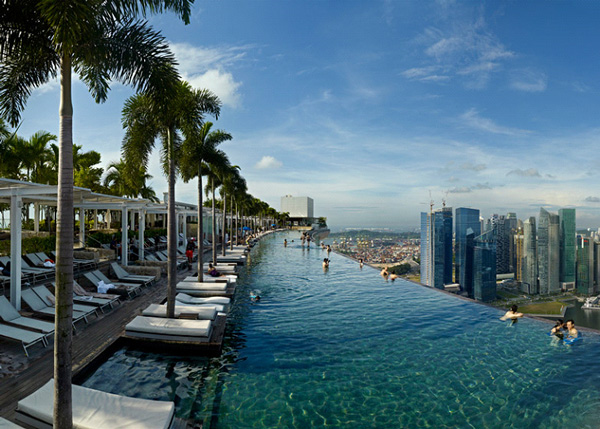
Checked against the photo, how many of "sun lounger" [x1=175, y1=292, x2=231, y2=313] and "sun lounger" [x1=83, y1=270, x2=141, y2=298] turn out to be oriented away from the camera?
0

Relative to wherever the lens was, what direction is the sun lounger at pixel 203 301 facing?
facing to the right of the viewer

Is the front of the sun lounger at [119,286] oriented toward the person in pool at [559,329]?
yes

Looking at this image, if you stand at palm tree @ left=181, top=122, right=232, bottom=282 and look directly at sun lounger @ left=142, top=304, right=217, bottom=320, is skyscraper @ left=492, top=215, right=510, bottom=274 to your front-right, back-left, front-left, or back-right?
back-left

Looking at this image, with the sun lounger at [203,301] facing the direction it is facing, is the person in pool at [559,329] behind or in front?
in front

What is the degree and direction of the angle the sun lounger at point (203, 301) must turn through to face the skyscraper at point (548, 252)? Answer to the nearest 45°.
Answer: approximately 45° to its left

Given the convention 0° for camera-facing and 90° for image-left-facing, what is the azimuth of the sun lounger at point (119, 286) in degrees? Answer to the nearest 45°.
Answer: approximately 315°

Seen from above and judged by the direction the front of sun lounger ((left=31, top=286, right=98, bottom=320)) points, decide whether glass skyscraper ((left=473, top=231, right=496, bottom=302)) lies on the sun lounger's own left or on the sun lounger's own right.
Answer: on the sun lounger's own left

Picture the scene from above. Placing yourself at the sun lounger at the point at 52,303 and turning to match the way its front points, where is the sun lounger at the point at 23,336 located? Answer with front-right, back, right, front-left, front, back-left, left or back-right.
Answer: front-right

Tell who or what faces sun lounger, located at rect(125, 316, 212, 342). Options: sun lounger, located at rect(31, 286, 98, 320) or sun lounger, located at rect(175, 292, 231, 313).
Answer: sun lounger, located at rect(31, 286, 98, 320)

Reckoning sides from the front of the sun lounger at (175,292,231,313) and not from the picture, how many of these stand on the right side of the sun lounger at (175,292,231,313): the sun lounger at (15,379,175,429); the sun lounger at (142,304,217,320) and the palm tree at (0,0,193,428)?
3

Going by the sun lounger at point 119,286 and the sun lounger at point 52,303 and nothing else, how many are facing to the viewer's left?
0

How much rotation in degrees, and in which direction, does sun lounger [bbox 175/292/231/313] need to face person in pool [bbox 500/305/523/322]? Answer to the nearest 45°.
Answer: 0° — it already faces them
